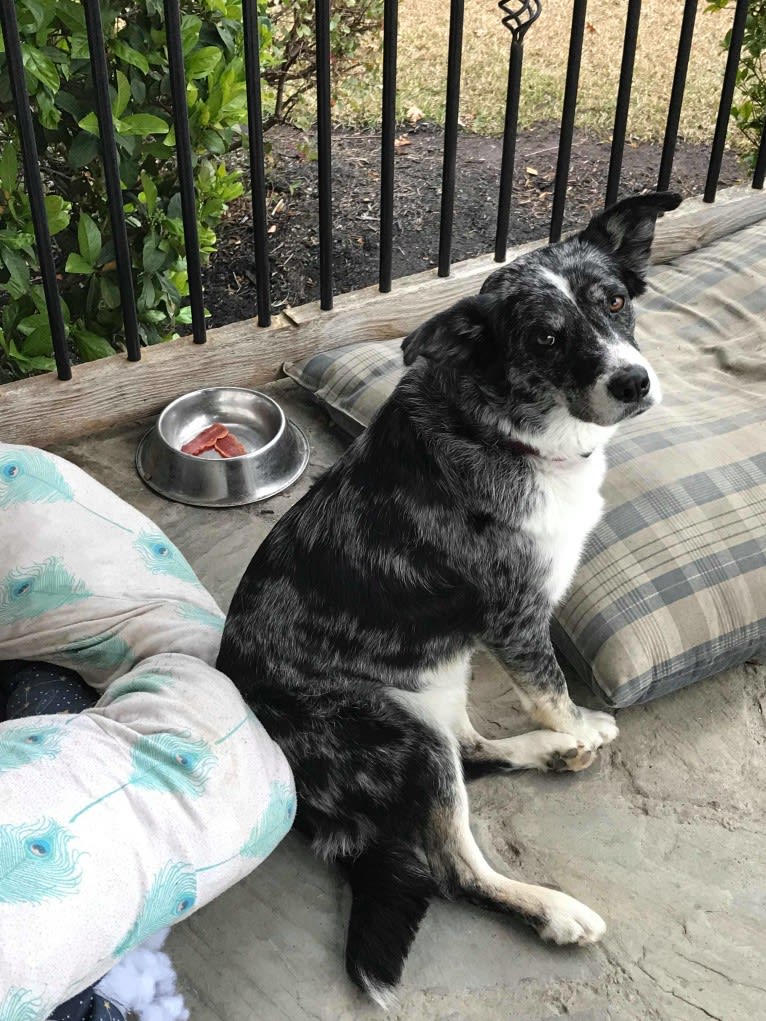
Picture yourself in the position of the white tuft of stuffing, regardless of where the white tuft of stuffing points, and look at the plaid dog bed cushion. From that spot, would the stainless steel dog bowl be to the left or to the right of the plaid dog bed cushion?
left

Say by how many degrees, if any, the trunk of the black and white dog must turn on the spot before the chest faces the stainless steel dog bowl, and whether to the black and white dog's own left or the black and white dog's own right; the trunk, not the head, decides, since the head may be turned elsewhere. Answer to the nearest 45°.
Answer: approximately 135° to the black and white dog's own left

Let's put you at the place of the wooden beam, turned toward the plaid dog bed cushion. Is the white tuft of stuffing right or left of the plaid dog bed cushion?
right

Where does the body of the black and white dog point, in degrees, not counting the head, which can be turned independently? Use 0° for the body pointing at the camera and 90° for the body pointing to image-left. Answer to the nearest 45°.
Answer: approximately 270°

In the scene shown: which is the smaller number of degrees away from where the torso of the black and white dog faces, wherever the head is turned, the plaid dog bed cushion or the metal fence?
the plaid dog bed cushion

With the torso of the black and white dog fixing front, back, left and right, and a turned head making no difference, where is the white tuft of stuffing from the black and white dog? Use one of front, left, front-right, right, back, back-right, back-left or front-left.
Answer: back-right

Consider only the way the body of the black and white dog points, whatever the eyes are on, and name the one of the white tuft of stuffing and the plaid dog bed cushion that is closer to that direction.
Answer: the plaid dog bed cushion

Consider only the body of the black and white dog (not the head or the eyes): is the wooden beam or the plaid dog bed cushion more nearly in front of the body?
the plaid dog bed cushion

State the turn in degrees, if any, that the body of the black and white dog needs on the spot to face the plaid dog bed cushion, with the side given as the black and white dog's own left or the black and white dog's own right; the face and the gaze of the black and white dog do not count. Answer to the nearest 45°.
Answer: approximately 45° to the black and white dog's own left

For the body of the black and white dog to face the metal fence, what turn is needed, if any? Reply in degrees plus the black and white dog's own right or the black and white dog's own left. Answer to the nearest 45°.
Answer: approximately 90° to the black and white dog's own left
